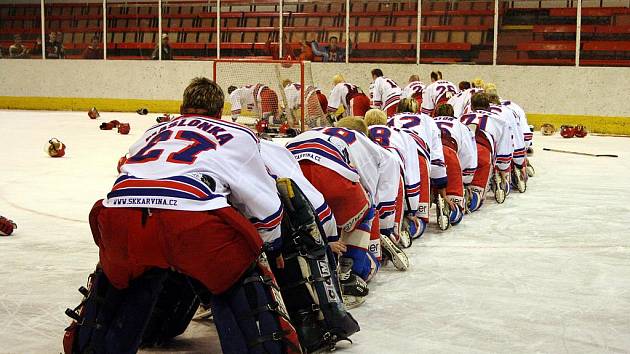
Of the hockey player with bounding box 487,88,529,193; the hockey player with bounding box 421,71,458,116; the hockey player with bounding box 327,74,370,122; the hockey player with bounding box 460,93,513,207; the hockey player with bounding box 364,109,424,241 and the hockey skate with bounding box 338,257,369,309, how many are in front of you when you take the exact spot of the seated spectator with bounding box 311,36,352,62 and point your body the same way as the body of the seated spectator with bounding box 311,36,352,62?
6

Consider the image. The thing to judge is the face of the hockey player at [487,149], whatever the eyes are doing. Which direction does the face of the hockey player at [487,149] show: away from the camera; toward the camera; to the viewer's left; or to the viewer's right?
away from the camera

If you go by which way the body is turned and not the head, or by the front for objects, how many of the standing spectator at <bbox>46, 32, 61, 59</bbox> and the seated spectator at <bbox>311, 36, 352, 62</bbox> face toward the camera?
2

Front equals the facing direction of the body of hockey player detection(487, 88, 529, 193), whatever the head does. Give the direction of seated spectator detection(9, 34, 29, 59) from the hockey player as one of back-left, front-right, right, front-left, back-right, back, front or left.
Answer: front-left

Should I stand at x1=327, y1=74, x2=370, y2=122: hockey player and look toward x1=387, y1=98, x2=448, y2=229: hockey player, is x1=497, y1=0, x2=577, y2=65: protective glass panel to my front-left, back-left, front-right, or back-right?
back-left

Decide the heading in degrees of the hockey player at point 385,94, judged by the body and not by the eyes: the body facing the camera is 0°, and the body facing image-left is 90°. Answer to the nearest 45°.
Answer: approximately 135°

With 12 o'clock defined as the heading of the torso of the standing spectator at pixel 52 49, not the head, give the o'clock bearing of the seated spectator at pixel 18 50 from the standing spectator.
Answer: The seated spectator is roughly at 4 o'clock from the standing spectator.

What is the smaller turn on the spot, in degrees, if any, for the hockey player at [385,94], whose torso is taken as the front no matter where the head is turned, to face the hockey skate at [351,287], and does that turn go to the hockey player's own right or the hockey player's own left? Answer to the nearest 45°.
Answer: approximately 135° to the hockey player's own left

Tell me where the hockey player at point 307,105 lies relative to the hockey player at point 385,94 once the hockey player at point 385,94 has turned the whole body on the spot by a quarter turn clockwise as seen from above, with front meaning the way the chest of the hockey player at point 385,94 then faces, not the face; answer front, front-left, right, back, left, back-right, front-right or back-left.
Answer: back

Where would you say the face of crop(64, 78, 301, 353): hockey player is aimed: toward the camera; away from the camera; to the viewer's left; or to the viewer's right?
away from the camera

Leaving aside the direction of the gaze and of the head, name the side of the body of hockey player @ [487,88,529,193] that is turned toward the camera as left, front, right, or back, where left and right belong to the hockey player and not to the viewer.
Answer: back

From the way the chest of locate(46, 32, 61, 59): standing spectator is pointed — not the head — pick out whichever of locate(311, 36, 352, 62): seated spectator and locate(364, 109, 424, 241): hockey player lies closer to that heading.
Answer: the hockey player

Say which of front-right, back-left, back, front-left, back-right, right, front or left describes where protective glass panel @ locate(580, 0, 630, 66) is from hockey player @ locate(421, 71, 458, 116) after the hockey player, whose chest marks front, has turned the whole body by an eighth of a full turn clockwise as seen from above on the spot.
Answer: front-right

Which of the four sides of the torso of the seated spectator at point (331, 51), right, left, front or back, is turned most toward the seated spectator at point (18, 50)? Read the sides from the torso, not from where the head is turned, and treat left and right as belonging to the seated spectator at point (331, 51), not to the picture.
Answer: right

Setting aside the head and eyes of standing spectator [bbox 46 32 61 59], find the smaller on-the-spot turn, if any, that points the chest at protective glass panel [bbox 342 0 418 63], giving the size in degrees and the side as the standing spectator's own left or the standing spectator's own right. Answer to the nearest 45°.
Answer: approximately 45° to the standing spectator's own left
